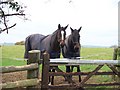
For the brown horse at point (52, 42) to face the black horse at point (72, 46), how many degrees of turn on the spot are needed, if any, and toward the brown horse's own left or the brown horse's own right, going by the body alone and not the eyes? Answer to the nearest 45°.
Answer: approximately 45° to the brown horse's own left

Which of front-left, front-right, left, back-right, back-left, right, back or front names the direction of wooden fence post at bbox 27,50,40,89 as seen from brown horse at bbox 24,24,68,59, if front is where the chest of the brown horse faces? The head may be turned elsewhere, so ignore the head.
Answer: front-right

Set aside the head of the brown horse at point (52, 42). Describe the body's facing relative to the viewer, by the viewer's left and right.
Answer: facing the viewer and to the right of the viewer

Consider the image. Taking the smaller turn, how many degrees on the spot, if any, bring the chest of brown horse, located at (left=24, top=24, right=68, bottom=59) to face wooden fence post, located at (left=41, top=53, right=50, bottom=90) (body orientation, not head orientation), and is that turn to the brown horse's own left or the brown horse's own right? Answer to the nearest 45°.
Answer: approximately 45° to the brown horse's own right
